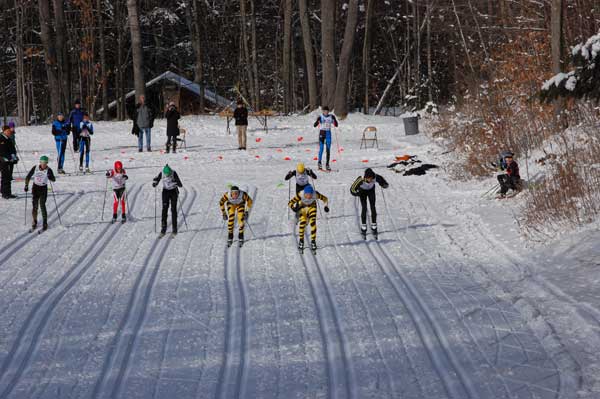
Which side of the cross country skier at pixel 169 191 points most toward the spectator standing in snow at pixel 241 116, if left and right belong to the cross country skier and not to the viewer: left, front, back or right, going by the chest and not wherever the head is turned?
back

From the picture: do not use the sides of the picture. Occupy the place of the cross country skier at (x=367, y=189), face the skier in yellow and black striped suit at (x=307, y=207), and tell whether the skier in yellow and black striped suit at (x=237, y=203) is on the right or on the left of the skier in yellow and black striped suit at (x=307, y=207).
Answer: right

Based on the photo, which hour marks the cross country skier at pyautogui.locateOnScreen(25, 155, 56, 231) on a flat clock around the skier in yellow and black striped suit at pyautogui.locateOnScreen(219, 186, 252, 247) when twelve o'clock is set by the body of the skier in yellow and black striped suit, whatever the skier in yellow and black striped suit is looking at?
The cross country skier is roughly at 4 o'clock from the skier in yellow and black striped suit.

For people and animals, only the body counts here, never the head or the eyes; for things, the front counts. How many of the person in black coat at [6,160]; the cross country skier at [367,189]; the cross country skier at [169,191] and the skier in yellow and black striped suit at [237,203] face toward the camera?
3

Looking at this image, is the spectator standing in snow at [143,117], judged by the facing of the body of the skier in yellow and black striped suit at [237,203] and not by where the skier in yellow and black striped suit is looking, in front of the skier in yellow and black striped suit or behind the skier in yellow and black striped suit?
behind

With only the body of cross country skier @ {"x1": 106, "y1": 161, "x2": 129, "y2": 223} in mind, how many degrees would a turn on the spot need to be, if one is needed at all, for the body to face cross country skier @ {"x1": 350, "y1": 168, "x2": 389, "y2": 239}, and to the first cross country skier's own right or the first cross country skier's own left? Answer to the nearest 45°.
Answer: approximately 45° to the first cross country skier's own left

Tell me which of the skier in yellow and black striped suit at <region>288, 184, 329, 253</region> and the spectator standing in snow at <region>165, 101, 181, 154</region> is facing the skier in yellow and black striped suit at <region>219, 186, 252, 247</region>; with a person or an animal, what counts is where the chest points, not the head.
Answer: the spectator standing in snow

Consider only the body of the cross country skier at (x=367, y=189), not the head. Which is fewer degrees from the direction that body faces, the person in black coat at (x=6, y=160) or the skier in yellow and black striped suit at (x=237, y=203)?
the skier in yellow and black striped suit

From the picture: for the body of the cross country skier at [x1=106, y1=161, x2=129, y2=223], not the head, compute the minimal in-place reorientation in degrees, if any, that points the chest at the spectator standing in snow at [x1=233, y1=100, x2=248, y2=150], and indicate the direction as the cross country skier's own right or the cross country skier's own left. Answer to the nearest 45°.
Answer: approximately 135° to the cross country skier's own left

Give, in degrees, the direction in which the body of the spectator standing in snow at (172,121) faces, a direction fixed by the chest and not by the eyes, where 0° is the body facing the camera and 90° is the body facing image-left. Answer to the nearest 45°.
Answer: approximately 0°

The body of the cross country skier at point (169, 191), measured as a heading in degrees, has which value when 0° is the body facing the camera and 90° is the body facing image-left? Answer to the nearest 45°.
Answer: approximately 0°

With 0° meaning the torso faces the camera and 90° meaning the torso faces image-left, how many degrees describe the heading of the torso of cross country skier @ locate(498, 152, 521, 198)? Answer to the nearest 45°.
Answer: approximately 45°

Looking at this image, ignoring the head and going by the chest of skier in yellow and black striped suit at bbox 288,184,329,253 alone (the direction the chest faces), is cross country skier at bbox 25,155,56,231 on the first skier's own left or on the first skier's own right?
on the first skier's own right
